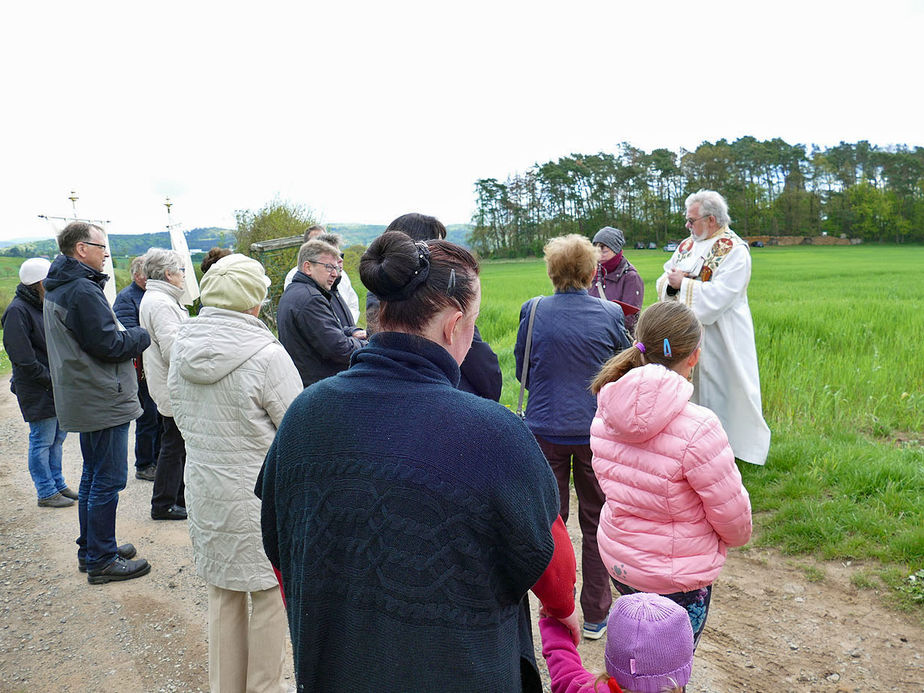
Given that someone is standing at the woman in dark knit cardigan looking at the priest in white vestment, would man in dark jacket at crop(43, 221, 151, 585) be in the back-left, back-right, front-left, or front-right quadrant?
front-left

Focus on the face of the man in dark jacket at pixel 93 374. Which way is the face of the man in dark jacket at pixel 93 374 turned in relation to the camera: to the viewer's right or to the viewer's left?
to the viewer's right

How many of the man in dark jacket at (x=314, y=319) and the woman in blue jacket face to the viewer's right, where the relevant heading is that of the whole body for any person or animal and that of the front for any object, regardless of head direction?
1

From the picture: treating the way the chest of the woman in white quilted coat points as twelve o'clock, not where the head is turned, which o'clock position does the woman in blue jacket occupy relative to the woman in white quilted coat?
The woman in blue jacket is roughly at 2 o'clock from the woman in white quilted coat.

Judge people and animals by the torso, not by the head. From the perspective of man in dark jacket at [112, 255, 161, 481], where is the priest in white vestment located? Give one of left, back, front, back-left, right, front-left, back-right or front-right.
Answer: front-right

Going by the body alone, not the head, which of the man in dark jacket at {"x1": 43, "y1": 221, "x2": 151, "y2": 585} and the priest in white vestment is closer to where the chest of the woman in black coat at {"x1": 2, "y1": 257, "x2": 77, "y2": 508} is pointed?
the priest in white vestment

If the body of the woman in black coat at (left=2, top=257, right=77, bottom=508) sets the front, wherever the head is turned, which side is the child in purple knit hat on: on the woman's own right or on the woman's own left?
on the woman's own right

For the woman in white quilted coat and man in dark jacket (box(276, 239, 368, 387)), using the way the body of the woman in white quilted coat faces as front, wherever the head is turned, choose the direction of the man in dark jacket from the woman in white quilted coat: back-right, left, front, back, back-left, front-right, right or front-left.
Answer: front-right

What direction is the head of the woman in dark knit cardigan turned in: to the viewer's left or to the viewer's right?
to the viewer's right

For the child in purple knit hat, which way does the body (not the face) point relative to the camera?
away from the camera

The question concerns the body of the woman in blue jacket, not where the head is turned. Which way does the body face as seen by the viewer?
away from the camera

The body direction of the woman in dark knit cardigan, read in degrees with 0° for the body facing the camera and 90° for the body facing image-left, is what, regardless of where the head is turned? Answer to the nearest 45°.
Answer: approximately 225°

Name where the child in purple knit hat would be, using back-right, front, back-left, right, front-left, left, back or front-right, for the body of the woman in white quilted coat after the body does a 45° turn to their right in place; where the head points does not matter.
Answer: front-right

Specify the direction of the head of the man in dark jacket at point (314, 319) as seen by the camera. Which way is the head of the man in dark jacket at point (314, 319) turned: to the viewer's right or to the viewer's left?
to the viewer's right

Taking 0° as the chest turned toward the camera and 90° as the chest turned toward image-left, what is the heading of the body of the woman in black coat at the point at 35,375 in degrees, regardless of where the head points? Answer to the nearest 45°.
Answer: approximately 270°

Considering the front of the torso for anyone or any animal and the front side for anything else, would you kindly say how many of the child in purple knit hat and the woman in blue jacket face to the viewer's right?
0

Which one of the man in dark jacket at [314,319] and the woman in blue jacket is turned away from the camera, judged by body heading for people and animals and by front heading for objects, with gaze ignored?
the woman in blue jacket

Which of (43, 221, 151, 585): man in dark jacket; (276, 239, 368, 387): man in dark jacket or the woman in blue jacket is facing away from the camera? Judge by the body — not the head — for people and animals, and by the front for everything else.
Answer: the woman in blue jacket
